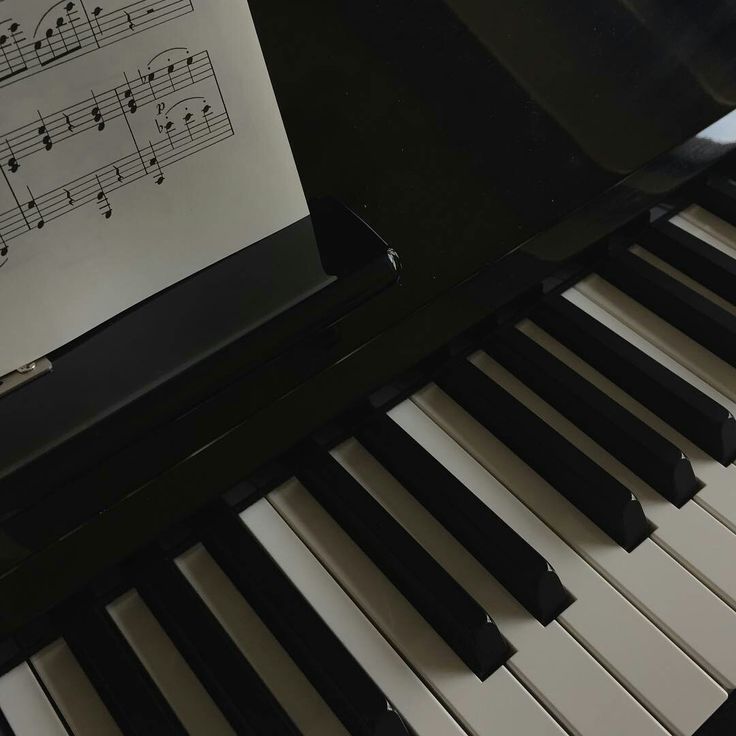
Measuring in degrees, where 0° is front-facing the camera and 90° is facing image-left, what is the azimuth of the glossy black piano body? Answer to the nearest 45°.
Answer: approximately 315°
